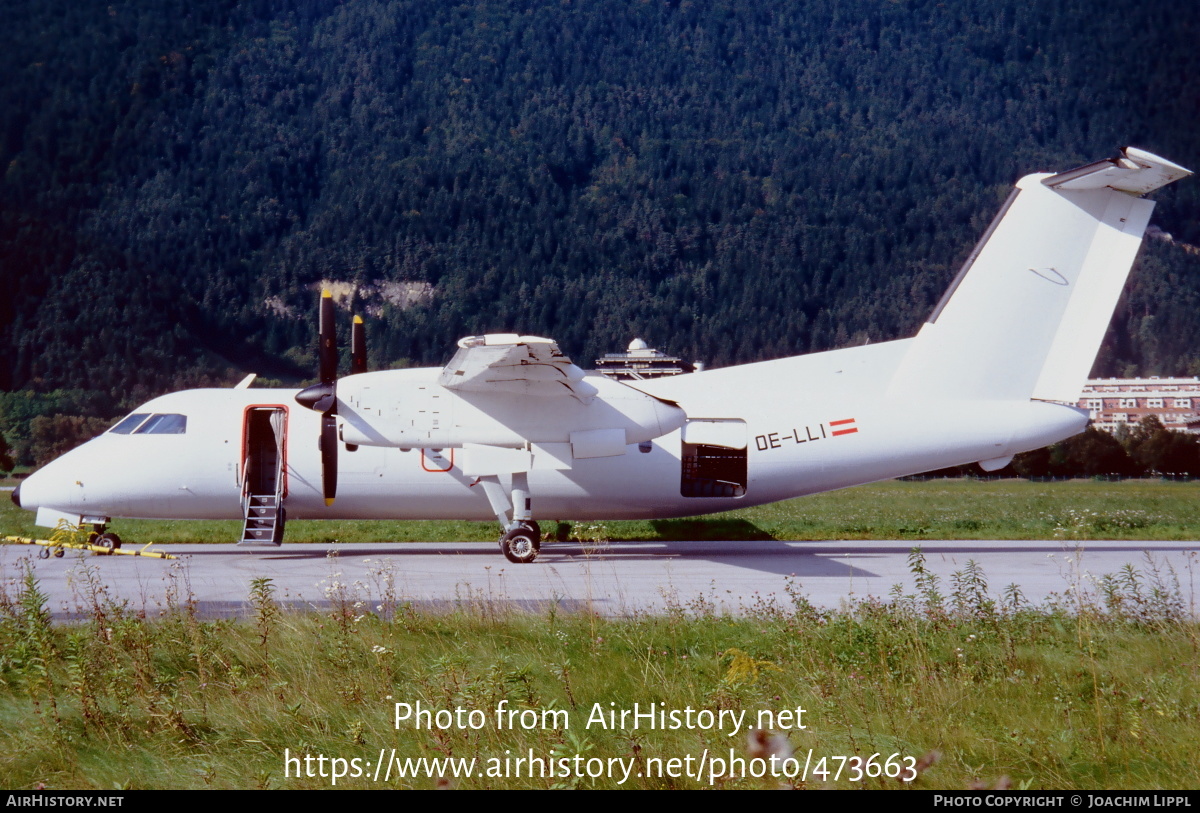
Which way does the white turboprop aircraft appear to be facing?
to the viewer's left
